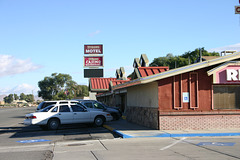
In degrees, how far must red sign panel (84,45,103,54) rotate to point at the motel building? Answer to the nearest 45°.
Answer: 0° — it already faces it

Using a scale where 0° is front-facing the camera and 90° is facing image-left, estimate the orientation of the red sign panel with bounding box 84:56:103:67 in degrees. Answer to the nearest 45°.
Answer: approximately 0°

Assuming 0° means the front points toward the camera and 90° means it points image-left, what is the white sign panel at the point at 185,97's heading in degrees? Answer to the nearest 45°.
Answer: approximately 0°

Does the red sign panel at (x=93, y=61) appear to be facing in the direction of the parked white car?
yes

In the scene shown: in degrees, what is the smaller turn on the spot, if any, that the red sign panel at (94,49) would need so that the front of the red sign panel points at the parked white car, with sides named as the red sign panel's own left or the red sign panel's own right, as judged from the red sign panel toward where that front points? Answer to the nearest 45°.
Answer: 0° — it already faces it
